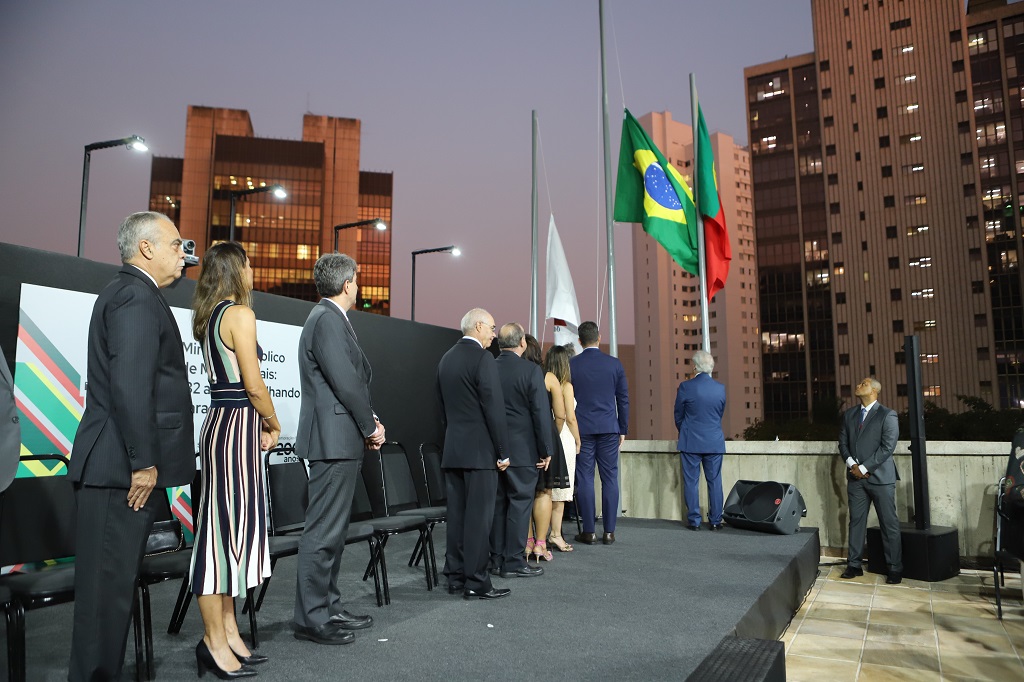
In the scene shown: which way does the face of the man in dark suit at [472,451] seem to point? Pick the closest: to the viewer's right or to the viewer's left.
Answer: to the viewer's right

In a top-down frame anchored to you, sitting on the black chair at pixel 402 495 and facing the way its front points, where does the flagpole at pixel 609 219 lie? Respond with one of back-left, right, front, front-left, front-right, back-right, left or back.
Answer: left

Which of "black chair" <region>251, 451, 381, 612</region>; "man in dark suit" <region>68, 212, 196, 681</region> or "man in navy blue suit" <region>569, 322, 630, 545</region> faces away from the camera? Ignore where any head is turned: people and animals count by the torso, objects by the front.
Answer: the man in navy blue suit

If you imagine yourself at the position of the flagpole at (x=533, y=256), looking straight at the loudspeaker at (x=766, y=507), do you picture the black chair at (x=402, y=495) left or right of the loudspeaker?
right

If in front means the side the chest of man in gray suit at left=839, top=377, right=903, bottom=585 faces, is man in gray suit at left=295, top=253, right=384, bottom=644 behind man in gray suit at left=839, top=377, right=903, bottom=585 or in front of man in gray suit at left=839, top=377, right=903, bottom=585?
in front

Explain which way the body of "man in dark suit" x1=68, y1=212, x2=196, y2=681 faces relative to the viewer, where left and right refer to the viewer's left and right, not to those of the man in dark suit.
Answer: facing to the right of the viewer

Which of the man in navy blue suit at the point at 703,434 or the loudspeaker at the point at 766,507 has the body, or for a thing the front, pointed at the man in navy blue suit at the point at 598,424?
the loudspeaker

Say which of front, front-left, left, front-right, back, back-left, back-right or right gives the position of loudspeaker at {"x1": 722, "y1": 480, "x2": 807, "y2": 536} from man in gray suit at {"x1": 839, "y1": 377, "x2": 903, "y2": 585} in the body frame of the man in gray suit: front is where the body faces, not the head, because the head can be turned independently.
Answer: front-right

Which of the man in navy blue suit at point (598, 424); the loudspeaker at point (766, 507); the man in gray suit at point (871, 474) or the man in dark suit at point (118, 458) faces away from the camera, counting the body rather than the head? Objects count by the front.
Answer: the man in navy blue suit

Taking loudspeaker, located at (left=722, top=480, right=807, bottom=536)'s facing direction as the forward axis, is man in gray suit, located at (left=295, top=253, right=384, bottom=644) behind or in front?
in front

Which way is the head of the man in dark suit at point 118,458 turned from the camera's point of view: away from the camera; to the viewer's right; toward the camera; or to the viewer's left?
to the viewer's right

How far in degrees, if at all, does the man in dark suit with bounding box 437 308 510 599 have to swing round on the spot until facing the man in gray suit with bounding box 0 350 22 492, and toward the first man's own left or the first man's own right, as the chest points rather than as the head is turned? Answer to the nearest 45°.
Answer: approximately 180°

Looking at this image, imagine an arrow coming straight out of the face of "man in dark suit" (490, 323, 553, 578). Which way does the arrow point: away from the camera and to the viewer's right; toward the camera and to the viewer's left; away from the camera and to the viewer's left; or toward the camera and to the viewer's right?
away from the camera and to the viewer's right

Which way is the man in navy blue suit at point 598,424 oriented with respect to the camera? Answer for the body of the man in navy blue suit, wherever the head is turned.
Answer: away from the camera
